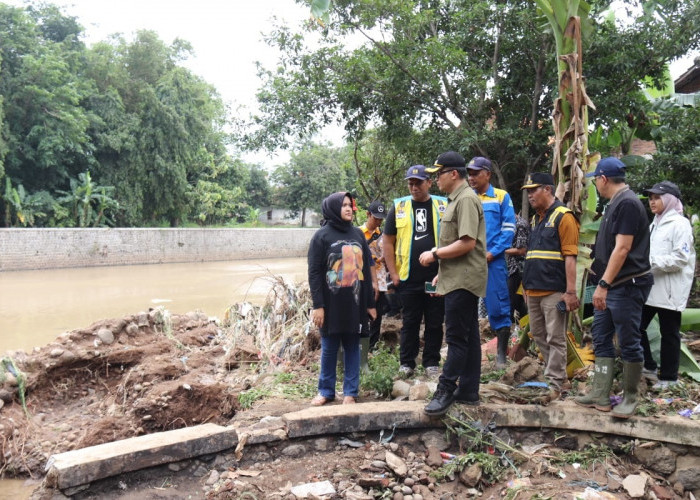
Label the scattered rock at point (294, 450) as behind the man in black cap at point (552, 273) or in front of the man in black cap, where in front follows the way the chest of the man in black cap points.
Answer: in front

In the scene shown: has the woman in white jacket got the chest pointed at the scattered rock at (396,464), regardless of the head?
yes

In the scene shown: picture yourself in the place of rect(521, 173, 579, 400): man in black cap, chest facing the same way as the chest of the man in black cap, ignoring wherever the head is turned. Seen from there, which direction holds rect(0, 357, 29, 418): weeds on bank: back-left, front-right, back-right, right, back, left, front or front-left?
front-right

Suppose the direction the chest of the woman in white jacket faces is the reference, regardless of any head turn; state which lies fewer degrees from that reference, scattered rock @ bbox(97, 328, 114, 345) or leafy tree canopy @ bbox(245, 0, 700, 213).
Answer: the scattered rock

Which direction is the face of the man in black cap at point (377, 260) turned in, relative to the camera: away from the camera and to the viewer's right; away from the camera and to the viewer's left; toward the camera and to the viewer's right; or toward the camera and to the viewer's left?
toward the camera and to the viewer's right

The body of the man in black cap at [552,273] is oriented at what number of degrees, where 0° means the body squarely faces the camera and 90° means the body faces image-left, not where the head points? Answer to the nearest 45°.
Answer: approximately 45°

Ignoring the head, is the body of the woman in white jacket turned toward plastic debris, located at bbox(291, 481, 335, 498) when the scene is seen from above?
yes

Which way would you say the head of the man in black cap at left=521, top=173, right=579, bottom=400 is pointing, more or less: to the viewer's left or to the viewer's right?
to the viewer's left

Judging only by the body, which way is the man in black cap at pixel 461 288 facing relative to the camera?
to the viewer's left

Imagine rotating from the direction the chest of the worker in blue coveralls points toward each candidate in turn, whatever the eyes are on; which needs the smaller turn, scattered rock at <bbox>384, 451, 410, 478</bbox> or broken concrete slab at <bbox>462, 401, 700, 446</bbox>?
the scattered rock

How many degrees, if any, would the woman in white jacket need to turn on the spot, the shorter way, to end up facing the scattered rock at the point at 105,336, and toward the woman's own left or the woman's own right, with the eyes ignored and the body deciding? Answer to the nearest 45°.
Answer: approximately 45° to the woman's own right

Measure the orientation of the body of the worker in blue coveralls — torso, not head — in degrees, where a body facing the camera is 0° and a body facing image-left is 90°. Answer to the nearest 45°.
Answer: approximately 45°

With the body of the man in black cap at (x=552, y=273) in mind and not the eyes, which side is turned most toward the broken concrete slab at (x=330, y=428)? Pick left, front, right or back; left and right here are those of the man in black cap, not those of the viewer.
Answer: front
